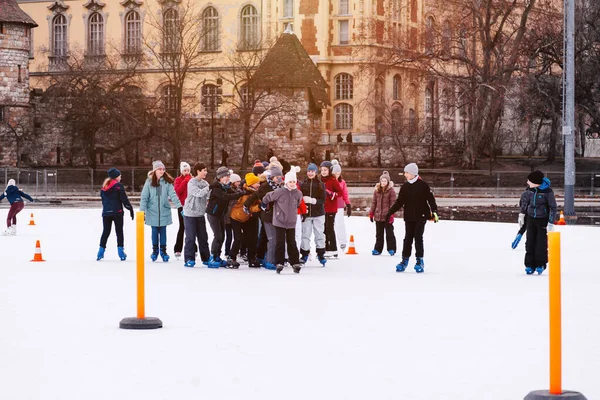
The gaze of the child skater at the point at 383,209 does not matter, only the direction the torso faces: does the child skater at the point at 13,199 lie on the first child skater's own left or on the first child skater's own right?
on the first child skater's own right

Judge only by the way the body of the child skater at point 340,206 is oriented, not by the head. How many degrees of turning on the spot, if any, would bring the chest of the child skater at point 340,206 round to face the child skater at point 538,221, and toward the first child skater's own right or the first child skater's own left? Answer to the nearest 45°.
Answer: approximately 90° to the first child skater's own left

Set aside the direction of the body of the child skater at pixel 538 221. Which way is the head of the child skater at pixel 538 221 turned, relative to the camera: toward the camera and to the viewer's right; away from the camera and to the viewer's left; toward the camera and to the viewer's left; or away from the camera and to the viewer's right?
toward the camera and to the viewer's left

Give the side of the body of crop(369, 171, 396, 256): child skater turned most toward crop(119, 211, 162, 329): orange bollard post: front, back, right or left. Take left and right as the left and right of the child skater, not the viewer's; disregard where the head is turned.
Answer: front

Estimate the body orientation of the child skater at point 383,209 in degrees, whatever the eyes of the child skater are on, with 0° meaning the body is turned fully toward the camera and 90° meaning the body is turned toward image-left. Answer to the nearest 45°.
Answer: approximately 0°
